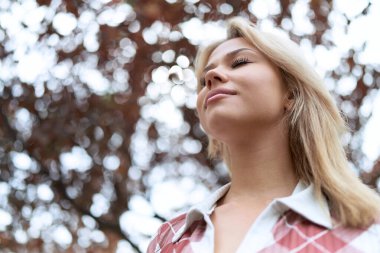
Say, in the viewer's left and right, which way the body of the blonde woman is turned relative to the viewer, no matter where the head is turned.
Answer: facing the viewer and to the left of the viewer

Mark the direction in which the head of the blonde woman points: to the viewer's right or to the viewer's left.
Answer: to the viewer's left
